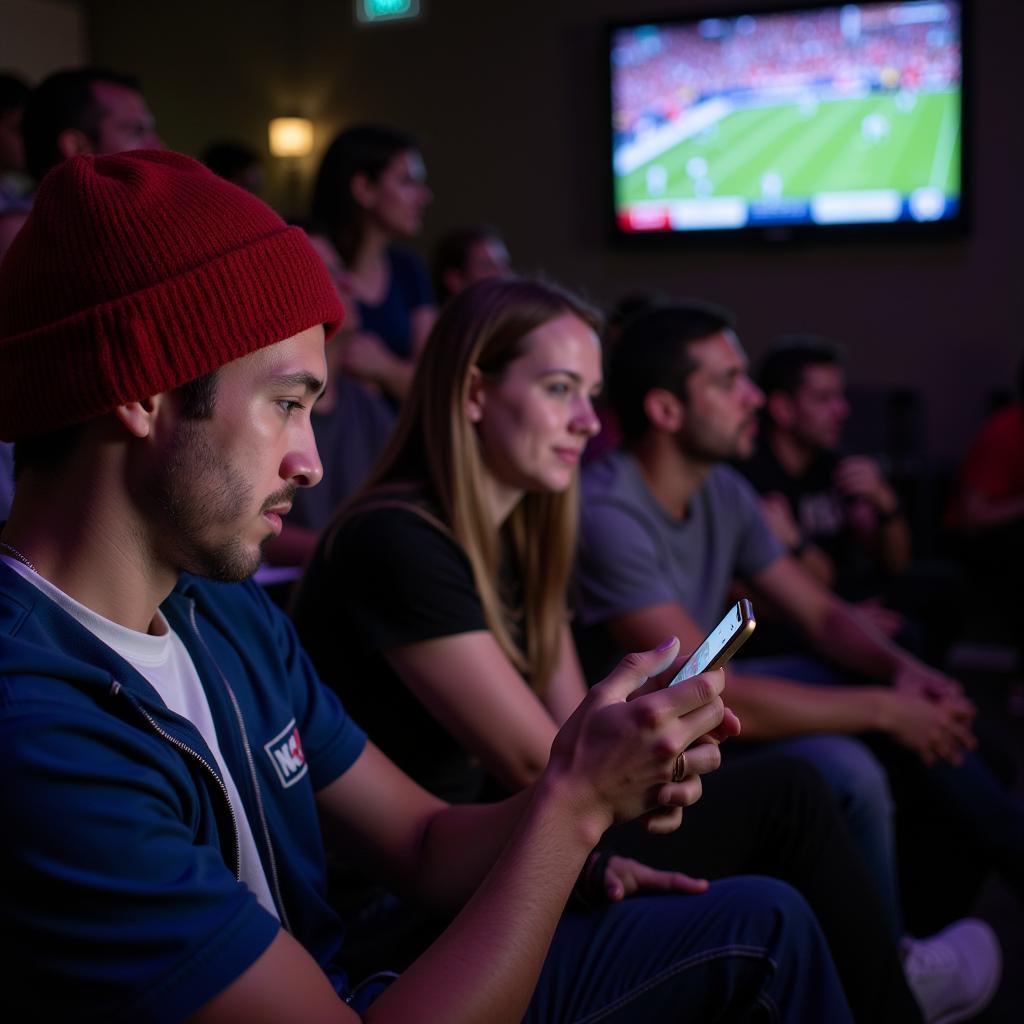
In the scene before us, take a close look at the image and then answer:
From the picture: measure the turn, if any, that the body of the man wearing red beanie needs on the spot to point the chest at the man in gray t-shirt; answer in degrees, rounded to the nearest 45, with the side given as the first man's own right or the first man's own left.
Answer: approximately 45° to the first man's own left

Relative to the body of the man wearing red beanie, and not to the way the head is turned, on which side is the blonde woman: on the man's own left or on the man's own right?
on the man's own left

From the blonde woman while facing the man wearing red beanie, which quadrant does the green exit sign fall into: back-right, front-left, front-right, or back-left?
back-right

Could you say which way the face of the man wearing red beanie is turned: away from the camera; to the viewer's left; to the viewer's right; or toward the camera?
to the viewer's right

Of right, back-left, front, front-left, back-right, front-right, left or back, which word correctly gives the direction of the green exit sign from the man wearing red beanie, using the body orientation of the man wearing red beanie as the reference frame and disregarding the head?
left

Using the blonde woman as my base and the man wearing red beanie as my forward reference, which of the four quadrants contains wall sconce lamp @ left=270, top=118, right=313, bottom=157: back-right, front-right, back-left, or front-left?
back-right

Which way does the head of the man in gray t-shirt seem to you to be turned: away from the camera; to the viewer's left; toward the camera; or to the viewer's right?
to the viewer's right

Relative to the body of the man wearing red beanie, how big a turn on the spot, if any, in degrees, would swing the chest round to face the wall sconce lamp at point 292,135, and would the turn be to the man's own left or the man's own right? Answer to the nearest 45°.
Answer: approximately 90° to the man's own left

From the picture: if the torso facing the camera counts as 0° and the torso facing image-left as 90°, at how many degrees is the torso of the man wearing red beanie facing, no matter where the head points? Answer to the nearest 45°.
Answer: approximately 270°
